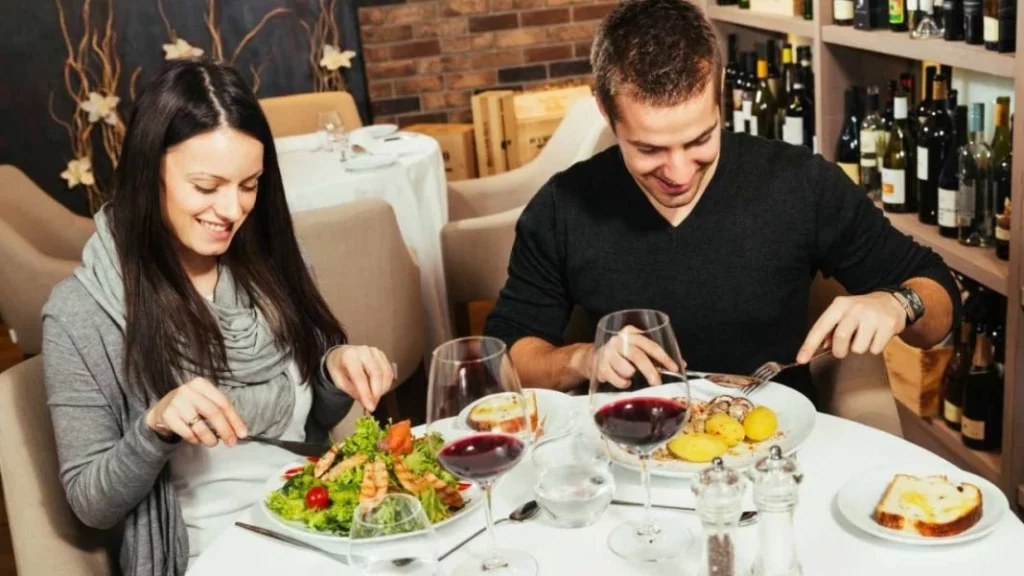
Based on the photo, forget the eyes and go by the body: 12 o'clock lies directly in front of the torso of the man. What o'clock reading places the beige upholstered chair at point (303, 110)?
The beige upholstered chair is roughly at 5 o'clock from the man.

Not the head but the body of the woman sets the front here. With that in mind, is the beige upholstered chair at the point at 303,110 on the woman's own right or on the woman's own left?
on the woman's own left

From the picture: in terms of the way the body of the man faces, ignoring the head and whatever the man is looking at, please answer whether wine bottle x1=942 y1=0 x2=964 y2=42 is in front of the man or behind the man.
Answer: behind

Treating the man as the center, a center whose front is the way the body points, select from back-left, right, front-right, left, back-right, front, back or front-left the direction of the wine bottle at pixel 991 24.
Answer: back-left

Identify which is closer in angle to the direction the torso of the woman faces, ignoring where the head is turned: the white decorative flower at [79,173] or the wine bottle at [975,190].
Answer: the wine bottle

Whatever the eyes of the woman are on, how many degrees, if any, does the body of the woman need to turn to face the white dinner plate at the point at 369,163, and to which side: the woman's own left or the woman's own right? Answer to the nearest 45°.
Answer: approximately 135° to the woman's own left

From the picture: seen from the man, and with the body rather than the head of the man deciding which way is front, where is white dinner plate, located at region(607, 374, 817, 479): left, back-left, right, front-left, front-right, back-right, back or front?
front

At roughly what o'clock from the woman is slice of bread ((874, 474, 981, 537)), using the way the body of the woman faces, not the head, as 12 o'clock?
The slice of bread is roughly at 12 o'clock from the woman.

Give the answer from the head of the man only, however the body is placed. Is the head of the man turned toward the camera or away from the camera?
toward the camera

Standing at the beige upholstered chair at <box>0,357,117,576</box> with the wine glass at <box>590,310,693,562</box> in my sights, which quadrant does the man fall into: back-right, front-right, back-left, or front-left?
front-left

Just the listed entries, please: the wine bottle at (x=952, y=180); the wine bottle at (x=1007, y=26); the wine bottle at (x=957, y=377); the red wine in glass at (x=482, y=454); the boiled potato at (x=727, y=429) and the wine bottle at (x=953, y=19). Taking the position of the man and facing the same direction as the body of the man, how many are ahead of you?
2

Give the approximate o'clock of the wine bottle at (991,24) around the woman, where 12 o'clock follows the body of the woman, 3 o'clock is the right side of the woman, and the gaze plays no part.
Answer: The wine bottle is roughly at 10 o'clock from the woman.

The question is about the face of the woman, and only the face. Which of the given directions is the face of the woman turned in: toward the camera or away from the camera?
toward the camera

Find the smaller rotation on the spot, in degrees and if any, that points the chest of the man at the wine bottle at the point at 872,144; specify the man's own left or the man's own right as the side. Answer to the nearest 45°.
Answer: approximately 180°

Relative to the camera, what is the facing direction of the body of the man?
toward the camera

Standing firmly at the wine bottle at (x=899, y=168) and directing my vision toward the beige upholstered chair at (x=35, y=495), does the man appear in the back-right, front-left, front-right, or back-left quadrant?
front-left

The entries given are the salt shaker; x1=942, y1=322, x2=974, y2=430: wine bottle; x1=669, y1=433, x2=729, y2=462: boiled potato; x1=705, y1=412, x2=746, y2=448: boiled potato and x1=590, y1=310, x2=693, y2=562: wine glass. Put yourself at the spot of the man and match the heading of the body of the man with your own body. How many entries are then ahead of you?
4

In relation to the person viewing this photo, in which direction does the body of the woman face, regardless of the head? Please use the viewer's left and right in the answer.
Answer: facing the viewer and to the right of the viewer

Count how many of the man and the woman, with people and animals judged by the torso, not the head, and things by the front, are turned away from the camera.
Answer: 0
